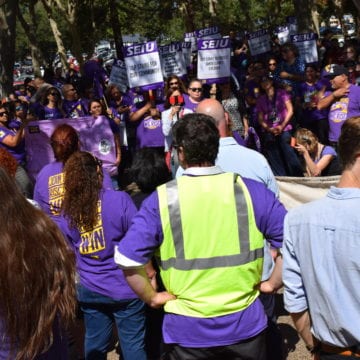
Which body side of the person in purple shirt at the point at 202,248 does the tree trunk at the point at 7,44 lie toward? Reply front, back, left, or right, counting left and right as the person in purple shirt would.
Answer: front

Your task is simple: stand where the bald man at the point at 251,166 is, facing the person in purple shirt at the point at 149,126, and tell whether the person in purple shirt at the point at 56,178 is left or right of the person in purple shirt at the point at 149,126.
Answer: left

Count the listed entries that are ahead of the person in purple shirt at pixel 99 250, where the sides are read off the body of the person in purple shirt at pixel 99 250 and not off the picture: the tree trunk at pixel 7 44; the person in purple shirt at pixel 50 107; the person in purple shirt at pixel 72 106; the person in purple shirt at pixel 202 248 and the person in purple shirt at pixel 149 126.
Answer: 4

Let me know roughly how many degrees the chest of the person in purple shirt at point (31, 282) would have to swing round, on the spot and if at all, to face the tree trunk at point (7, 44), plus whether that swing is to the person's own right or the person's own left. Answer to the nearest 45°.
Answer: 0° — they already face it

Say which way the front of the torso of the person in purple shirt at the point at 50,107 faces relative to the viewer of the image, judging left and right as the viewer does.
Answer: facing the viewer

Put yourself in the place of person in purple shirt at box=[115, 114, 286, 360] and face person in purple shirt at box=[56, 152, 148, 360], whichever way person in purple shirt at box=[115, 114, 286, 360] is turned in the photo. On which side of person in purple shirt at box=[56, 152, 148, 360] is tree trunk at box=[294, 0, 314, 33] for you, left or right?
right

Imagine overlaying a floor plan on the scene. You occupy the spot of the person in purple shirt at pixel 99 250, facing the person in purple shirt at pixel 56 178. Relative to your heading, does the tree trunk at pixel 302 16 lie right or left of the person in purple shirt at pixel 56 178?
right

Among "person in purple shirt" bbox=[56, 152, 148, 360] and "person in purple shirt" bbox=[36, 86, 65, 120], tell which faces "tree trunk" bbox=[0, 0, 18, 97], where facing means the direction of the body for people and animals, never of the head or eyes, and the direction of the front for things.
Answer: "person in purple shirt" bbox=[56, 152, 148, 360]

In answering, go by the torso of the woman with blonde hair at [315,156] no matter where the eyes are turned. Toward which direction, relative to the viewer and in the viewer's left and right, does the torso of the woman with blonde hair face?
facing to the left of the viewer

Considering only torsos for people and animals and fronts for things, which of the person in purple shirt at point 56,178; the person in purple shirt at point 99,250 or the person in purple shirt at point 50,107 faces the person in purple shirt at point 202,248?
the person in purple shirt at point 50,107

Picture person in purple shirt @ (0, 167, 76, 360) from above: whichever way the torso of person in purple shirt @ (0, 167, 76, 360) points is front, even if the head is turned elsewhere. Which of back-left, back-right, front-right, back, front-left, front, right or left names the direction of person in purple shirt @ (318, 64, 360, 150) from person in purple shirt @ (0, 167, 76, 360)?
front-right

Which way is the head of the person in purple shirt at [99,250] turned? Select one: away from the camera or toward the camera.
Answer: away from the camera

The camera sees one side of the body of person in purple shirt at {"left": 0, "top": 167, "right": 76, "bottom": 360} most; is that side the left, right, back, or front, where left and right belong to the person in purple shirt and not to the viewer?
back

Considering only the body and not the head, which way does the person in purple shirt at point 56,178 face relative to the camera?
away from the camera

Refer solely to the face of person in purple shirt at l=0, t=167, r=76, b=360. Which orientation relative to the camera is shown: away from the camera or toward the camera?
away from the camera

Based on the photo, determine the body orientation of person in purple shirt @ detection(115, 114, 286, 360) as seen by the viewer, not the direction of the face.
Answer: away from the camera

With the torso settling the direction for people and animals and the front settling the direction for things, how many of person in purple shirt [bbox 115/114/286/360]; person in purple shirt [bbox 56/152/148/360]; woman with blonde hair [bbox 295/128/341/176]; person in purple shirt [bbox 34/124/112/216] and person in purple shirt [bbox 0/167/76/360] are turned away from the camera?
4
